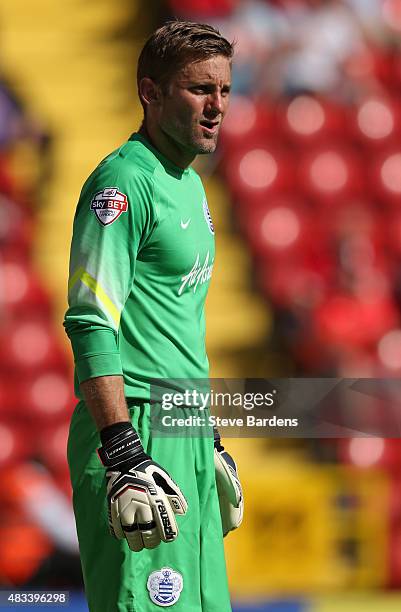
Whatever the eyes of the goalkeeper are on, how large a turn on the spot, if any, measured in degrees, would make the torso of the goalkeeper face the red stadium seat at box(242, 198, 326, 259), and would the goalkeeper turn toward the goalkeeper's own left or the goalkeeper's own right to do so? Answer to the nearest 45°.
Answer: approximately 135° to the goalkeeper's own left

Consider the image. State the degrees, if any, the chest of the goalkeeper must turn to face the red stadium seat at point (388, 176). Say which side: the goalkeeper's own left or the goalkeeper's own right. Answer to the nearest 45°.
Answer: approximately 90° to the goalkeeper's own left

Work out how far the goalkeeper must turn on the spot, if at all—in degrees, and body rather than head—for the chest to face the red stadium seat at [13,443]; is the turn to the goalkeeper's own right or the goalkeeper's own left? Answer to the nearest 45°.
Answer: approximately 135° to the goalkeeper's own left

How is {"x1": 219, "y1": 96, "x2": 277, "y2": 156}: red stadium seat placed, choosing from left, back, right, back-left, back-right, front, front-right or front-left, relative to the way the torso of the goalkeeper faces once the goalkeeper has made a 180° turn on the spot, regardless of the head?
front-right

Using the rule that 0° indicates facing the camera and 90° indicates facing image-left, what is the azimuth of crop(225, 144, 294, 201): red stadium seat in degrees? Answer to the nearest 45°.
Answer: approximately 0°

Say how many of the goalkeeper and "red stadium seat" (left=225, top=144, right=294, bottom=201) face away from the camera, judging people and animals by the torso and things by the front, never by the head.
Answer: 0

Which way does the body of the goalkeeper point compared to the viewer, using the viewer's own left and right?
facing the viewer and to the right of the viewer

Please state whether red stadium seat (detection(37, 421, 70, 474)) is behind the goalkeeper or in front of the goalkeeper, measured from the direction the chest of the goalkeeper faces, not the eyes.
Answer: behind

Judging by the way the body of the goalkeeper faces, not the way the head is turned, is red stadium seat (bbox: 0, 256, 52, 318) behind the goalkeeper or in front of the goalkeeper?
behind

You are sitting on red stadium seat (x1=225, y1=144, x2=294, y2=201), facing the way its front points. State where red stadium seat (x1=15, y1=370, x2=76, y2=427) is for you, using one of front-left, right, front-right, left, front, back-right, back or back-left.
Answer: right

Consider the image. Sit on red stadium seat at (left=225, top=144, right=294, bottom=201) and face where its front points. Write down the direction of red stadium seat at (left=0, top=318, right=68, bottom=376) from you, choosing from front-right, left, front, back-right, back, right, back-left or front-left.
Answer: right
